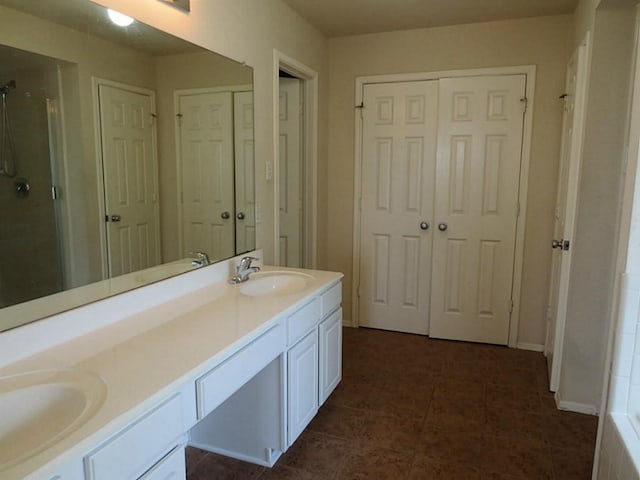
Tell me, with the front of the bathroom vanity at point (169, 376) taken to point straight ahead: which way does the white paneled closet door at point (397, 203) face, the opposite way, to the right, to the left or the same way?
to the right

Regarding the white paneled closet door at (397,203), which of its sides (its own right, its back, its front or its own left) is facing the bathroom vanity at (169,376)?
front

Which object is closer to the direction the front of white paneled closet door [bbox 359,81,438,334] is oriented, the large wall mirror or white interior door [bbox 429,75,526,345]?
the large wall mirror

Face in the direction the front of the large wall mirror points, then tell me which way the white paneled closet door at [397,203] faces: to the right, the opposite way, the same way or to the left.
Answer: to the right

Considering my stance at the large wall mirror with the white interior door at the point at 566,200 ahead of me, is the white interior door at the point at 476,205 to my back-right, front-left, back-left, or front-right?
front-left

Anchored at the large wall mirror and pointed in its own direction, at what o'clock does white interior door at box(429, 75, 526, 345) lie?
The white interior door is roughly at 10 o'clock from the large wall mirror.

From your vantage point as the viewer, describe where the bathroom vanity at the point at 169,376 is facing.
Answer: facing the viewer and to the right of the viewer

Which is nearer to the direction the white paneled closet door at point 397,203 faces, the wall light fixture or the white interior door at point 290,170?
the wall light fixture

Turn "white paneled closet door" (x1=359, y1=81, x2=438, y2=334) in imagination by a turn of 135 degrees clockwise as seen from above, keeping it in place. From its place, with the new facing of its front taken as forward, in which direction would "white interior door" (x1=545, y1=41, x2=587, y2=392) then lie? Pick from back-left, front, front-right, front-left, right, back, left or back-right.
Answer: back

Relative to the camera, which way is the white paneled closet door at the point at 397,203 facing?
toward the camera

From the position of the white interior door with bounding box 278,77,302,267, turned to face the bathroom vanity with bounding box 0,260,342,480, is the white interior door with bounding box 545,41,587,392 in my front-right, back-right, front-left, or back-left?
front-left
